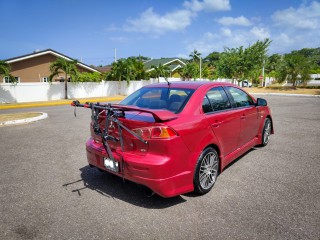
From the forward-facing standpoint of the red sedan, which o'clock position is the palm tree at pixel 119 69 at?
The palm tree is roughly at 10 o'clock from the red sedan.

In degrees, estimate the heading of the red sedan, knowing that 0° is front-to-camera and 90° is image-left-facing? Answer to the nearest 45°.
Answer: approximately 225°

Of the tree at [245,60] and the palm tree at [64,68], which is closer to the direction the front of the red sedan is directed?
the tree

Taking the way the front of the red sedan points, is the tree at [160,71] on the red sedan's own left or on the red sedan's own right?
on the red sedan's own left

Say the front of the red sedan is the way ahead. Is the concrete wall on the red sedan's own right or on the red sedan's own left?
on the red sedan's own left

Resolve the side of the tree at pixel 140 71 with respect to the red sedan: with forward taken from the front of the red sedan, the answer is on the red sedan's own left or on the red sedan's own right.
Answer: on the red sedan's own left

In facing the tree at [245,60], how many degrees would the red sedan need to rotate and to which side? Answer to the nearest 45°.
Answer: approximately 45° to its left
